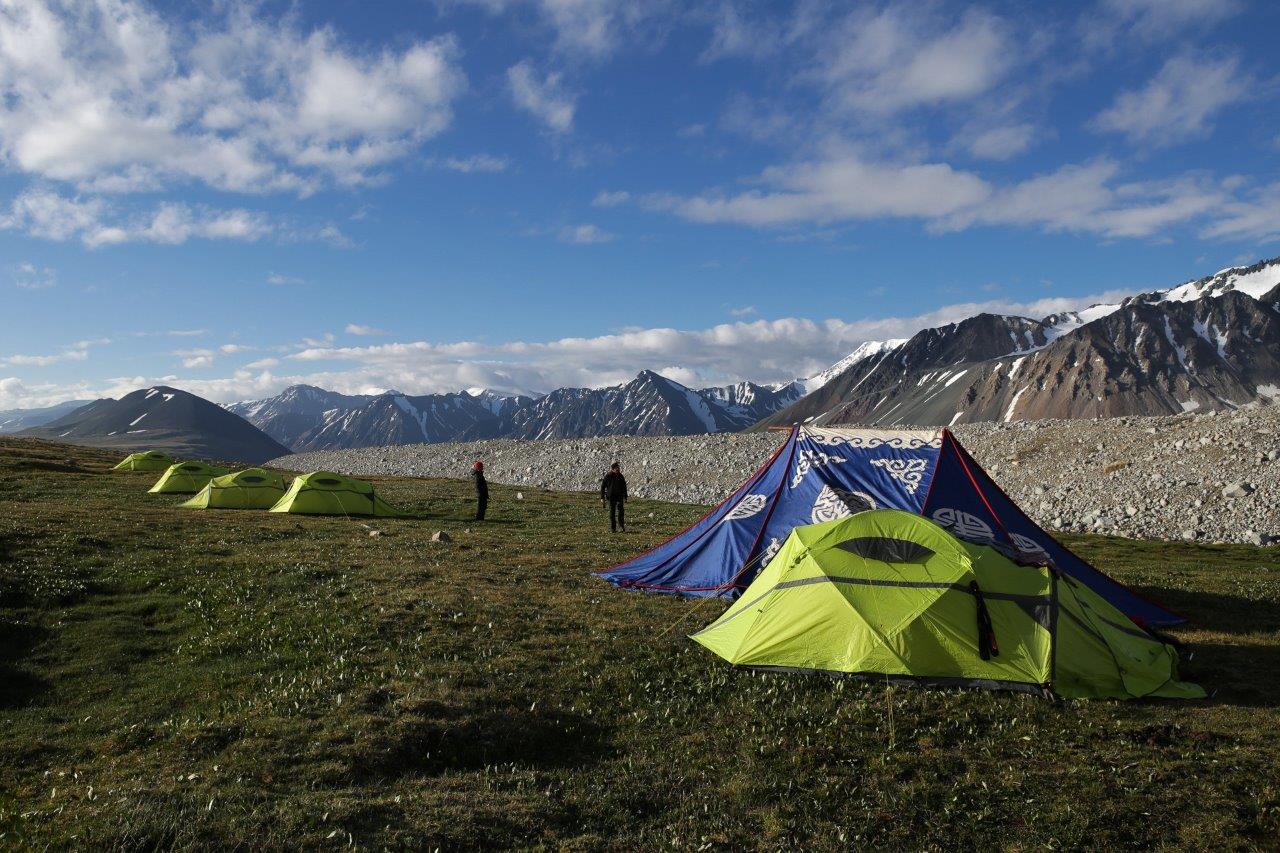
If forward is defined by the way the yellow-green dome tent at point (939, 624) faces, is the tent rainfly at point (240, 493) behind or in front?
behind

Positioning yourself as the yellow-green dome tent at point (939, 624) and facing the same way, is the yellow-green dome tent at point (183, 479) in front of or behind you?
behind
